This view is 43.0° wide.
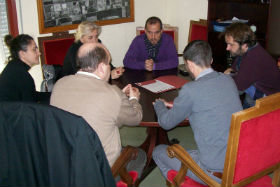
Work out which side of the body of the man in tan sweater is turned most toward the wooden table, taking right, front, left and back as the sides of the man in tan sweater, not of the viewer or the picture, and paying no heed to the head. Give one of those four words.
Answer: front

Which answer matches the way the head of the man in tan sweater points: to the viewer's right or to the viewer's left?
to the viewer's right

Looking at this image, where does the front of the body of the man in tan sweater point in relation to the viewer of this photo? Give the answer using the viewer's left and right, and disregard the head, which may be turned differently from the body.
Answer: facing away from the viewer and to the right of the viewer

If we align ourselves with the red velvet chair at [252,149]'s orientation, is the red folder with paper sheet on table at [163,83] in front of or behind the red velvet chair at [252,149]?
in front

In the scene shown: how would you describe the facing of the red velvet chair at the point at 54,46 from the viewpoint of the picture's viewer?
facing the viewer and to the right of the viewer

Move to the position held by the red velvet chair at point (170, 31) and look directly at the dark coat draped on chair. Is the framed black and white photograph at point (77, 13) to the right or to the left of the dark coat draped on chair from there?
right

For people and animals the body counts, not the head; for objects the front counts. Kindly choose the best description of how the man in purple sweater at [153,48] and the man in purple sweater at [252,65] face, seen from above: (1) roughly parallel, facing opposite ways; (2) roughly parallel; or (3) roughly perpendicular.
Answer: roughly perpendicular

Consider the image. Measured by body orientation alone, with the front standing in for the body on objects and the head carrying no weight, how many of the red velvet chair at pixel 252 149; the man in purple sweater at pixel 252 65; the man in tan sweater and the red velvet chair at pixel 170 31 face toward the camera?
1

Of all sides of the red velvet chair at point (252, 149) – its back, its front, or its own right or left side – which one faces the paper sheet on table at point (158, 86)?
front

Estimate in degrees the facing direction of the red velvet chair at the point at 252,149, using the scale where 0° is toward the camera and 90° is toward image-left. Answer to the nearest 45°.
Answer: approximately 135°

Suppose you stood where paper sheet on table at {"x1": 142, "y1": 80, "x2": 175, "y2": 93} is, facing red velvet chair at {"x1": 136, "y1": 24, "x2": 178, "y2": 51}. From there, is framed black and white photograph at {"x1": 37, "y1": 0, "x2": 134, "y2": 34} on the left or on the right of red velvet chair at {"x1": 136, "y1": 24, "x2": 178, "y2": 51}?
left

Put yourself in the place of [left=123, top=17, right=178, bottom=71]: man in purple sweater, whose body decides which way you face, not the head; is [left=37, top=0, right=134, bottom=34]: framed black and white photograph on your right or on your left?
on your right
